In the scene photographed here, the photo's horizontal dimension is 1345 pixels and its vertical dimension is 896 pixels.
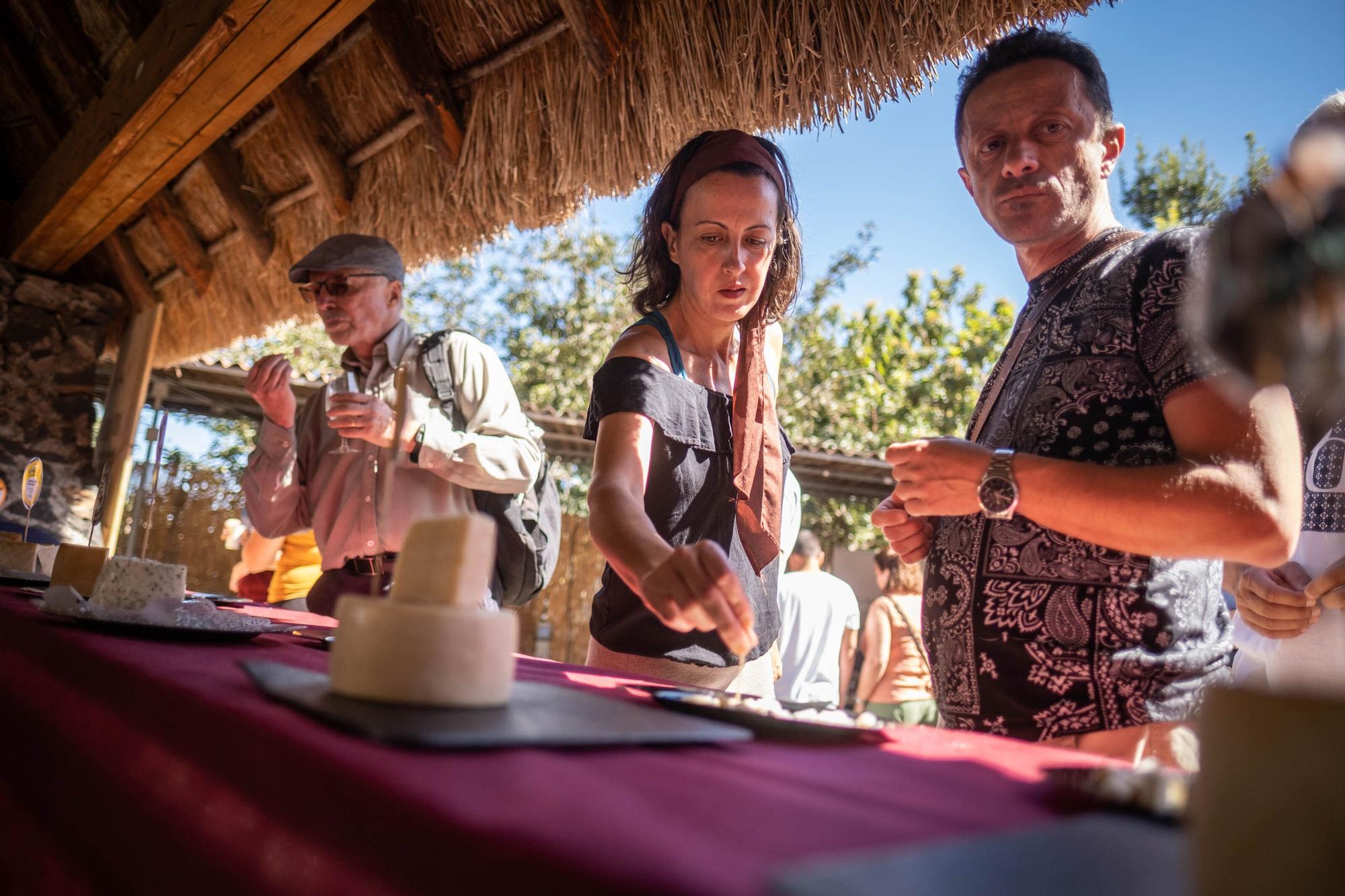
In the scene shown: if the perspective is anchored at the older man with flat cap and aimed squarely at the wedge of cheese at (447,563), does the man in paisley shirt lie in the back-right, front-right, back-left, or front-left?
front-left

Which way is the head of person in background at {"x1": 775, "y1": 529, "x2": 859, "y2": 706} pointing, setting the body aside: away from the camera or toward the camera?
away from the camera

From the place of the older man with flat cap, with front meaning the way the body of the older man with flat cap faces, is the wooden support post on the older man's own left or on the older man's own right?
on the older man's own right

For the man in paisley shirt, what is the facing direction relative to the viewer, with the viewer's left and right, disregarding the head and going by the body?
facing the viewer and to the left of the viewer

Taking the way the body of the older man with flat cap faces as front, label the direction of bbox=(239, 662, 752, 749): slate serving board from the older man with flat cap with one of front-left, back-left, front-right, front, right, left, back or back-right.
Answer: front-left

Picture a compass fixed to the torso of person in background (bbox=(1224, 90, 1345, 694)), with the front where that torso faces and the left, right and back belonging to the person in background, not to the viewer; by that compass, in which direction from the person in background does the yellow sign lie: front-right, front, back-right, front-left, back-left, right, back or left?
front-right

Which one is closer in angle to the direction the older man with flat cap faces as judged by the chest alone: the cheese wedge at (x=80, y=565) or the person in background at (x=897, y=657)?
the cheese wedge

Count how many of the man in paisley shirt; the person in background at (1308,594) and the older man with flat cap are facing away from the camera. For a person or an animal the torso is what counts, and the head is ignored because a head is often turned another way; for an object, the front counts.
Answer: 0

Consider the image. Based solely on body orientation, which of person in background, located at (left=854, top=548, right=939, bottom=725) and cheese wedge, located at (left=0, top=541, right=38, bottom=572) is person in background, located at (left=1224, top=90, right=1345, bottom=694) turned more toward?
the cheese wedge

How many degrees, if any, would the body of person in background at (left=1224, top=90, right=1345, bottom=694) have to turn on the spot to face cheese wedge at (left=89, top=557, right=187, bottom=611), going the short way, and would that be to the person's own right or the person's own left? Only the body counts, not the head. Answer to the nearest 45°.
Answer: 0° — they already face it

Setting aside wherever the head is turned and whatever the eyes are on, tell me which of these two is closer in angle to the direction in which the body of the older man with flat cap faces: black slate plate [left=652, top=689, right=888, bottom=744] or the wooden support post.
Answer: the black slate plate

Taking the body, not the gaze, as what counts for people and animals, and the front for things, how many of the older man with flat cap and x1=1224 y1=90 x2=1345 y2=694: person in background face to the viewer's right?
0

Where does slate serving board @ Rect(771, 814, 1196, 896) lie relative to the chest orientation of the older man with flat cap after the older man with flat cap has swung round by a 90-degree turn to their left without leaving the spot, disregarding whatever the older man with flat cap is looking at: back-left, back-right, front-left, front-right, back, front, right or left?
front-right

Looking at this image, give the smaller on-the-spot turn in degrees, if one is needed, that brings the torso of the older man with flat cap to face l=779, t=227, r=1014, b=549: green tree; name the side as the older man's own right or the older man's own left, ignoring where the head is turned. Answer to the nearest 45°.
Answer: approximately 180°

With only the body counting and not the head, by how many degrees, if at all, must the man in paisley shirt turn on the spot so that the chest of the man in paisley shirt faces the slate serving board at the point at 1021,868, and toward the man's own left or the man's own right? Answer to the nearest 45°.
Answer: approximately 45° to the man's own left

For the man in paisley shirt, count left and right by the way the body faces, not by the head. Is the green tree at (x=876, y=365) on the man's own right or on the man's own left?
on the man's own right
